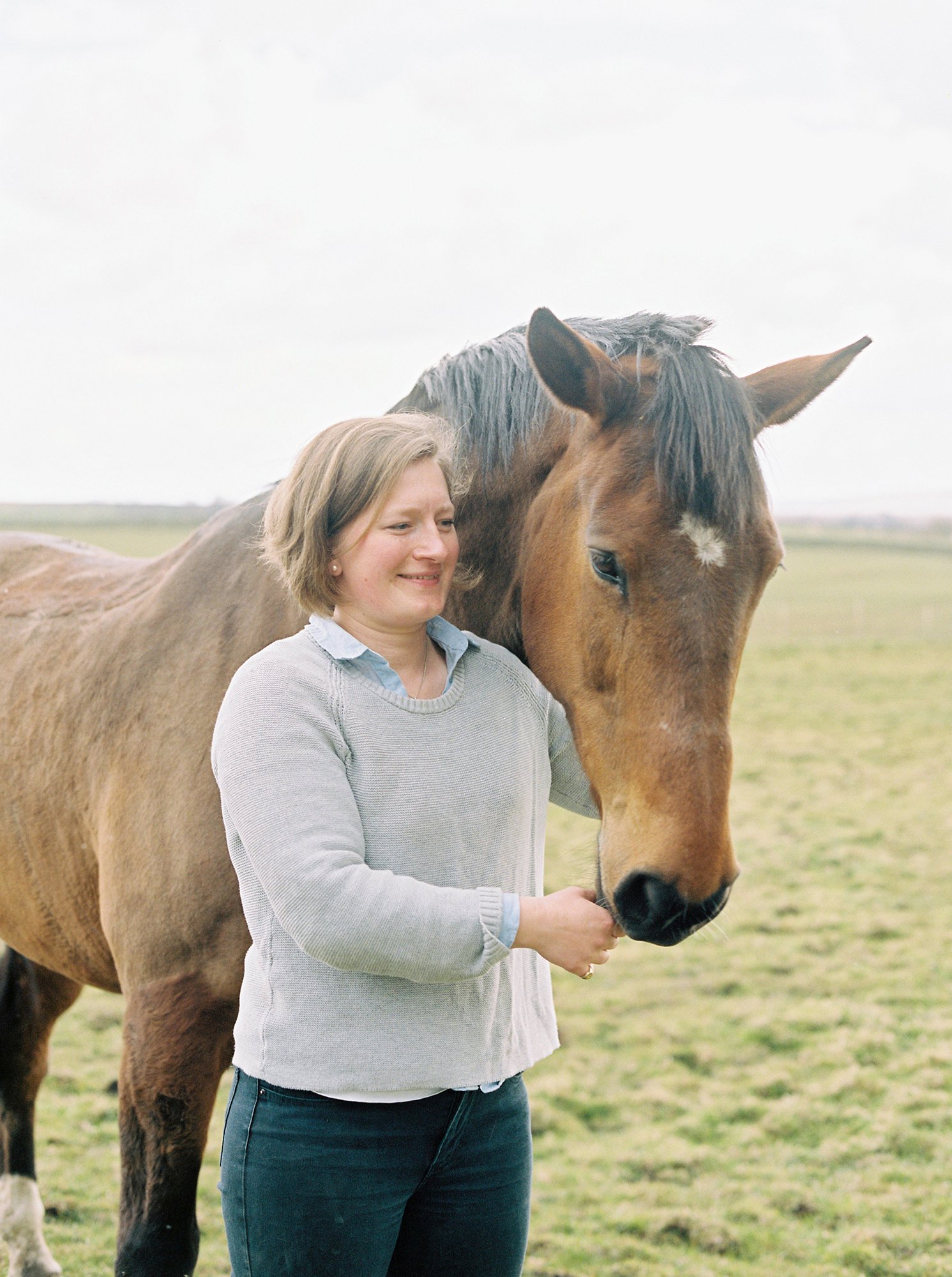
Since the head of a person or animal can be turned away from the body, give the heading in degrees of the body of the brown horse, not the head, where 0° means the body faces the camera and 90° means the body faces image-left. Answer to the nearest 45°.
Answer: approximately 315°

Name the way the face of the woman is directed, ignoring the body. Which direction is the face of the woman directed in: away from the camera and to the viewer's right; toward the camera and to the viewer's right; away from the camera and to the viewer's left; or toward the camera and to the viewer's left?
toward the camera and to the viewer's right
